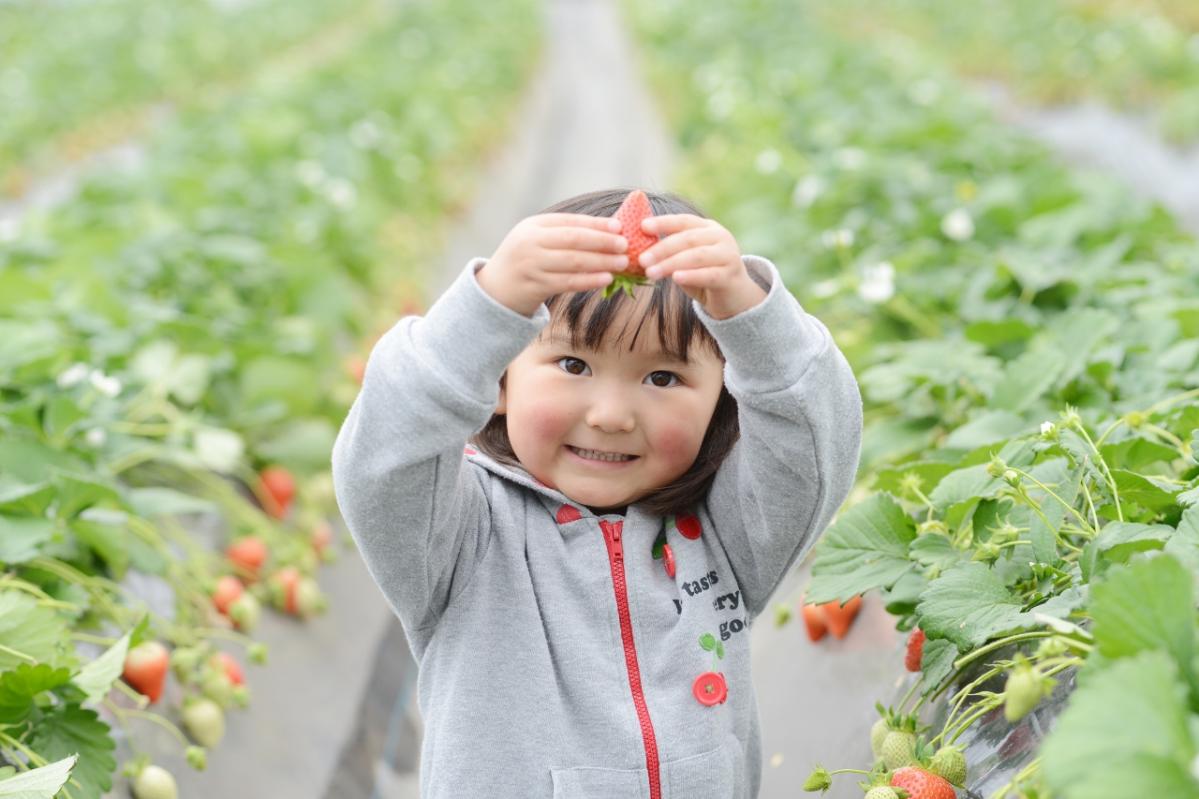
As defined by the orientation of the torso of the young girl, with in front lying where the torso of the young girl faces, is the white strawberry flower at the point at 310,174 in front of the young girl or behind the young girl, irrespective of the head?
behind

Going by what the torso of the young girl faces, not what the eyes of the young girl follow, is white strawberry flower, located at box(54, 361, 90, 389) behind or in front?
behind

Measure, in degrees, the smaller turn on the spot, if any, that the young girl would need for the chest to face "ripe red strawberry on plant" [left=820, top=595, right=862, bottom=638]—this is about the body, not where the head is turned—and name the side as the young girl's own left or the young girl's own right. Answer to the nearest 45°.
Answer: approximately 135° to the young girl's own left

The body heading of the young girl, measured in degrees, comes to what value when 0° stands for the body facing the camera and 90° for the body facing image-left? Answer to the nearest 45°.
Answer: approximately 0°

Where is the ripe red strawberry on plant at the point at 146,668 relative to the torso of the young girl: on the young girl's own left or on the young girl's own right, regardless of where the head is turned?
on the young girl's own right

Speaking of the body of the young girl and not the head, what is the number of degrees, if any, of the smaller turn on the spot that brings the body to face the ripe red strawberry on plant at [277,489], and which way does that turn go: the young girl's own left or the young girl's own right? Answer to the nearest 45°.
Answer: approximately 135° to the young girl's own right

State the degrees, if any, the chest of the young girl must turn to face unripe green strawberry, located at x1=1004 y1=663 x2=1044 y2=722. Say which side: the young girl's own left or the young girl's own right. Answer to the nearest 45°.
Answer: approximately 45° to the young girl's own left
